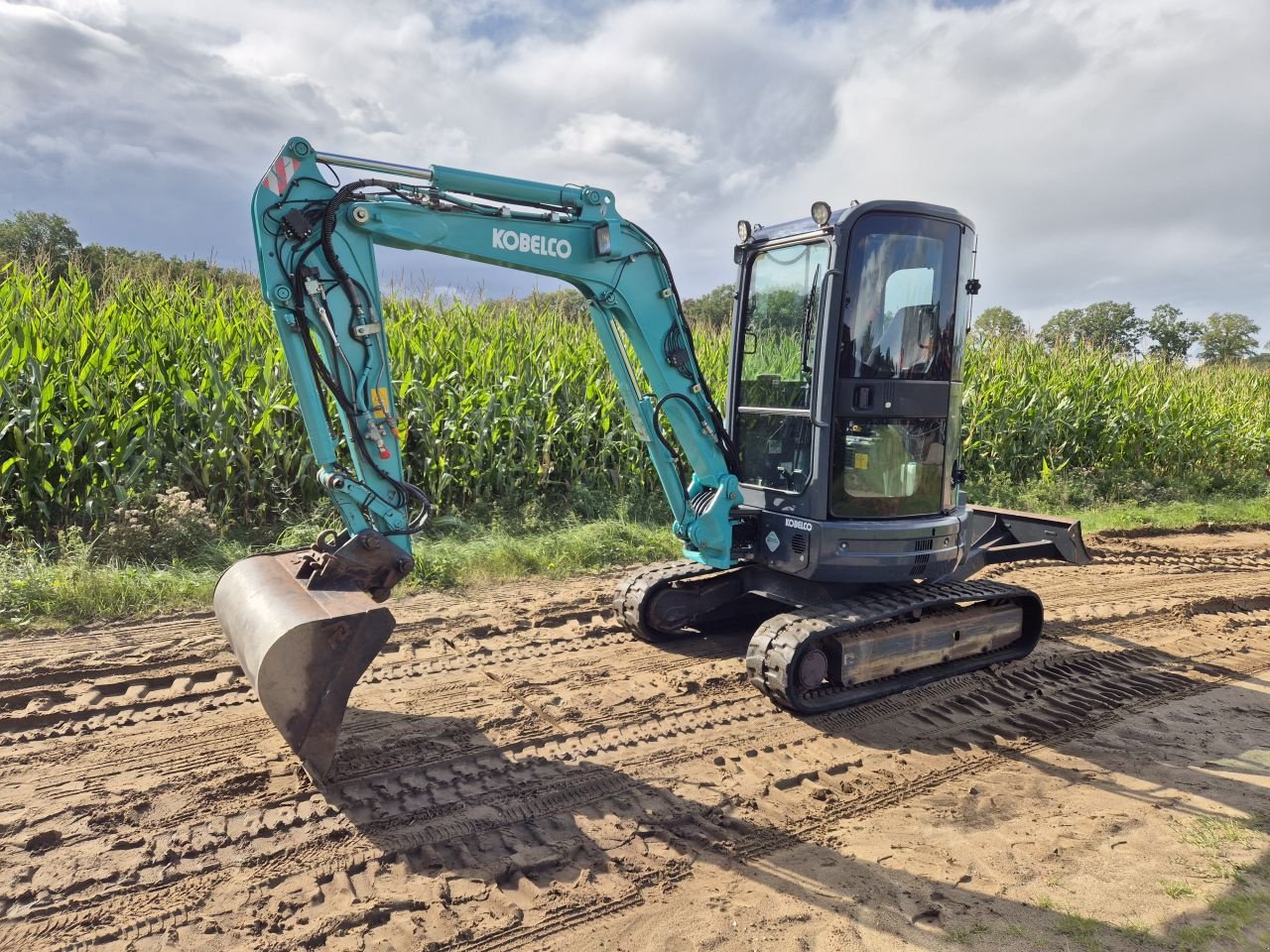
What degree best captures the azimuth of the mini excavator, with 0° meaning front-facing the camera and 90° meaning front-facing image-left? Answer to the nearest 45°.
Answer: approximately 45°
